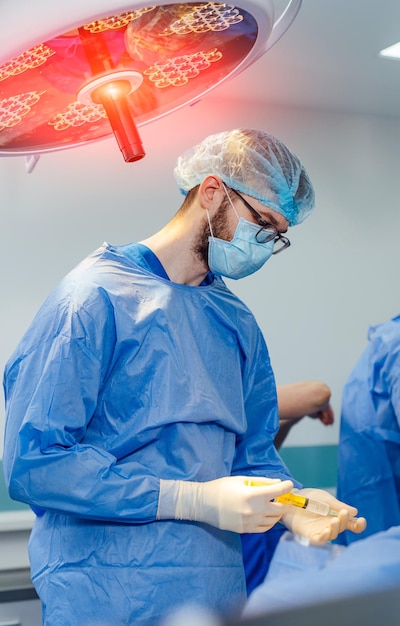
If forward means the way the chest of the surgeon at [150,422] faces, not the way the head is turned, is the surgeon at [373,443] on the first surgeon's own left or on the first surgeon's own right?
on the first surgeon's own left

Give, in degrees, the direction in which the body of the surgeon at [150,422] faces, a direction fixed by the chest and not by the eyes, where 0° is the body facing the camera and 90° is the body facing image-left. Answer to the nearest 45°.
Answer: approximately 315°

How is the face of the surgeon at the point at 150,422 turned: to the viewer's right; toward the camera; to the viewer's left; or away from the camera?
to the viewer's right
